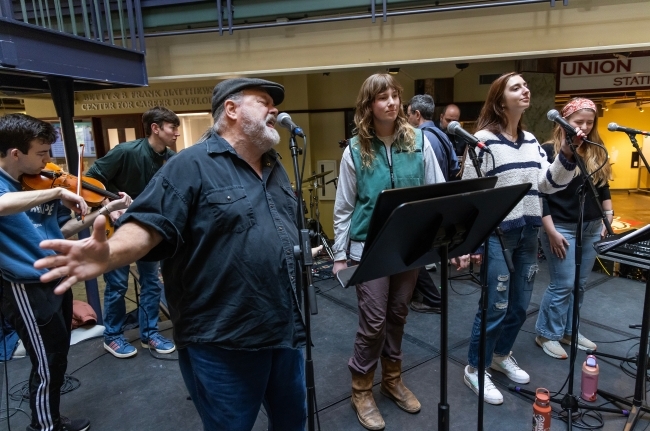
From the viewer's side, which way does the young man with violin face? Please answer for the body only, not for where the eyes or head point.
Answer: to the viewer's right

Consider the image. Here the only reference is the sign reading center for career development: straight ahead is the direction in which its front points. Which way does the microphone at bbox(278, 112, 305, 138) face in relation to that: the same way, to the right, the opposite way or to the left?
to the right

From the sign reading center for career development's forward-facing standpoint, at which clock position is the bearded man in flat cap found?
The bearded man in flat cap is roughly at 12 o'clock from the sign reading center for career development.

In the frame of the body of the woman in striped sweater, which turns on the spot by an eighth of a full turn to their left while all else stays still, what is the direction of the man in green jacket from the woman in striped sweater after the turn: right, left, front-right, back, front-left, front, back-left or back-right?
back

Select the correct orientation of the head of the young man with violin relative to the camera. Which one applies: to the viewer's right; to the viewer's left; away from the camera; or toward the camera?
to the viewer's right

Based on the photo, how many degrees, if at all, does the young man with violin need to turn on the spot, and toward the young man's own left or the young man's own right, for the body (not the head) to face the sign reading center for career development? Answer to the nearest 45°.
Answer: approximately 90° to the young man's own left

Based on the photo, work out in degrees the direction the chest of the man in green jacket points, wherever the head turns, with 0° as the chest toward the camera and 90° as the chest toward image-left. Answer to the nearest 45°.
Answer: approximately 315°

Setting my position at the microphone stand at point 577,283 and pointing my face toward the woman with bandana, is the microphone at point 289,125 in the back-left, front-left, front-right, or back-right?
back-left

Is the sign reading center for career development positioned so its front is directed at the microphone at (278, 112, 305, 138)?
yes

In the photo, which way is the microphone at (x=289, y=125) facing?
to the viewer's left

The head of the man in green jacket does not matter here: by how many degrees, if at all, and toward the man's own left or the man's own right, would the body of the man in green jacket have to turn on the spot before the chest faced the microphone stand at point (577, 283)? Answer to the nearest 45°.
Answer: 0° — they already face it

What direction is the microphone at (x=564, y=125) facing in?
to the viewer's left
